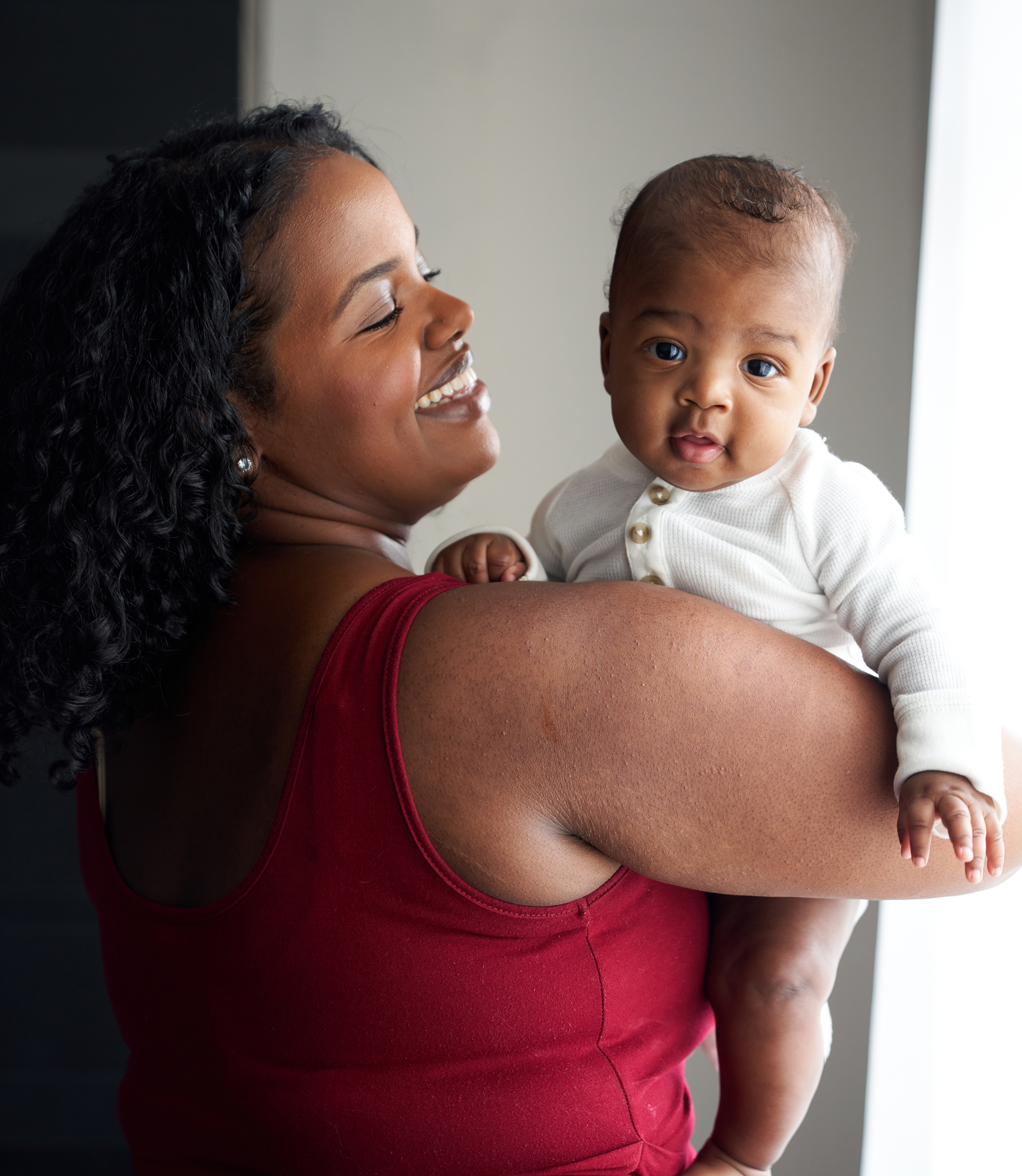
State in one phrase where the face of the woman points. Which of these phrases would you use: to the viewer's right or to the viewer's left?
to the viewer's right

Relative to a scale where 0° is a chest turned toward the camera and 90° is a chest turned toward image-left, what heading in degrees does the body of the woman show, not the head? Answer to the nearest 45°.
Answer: approximately 225°

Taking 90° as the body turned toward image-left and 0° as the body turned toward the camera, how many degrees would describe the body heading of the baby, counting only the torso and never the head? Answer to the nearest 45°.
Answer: approximately 45°
